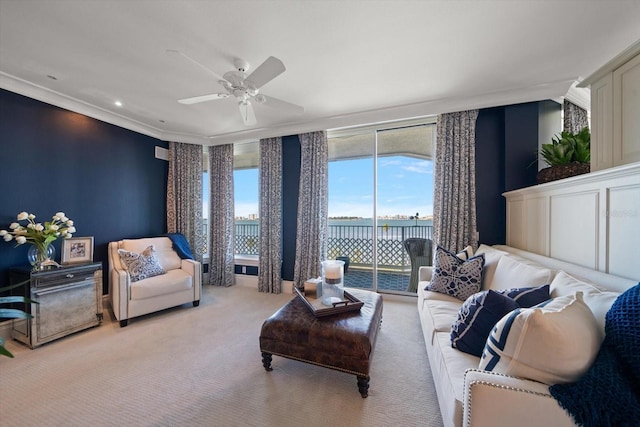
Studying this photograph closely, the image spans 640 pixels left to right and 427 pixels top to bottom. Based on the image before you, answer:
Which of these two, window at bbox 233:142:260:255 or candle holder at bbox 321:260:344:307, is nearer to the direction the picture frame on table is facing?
the candle holder

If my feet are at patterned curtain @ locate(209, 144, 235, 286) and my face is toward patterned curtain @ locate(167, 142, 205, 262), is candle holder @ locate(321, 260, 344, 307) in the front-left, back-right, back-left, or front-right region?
back-left

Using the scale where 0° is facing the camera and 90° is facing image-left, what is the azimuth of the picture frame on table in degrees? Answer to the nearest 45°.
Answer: approximately 315°

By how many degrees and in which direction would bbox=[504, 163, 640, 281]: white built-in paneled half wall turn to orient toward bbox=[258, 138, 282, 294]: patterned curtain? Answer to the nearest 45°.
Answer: approximately 45° to its right

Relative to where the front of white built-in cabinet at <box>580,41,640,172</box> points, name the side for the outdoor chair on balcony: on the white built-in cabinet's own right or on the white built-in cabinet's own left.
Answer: on the white built-in cabinet's own right

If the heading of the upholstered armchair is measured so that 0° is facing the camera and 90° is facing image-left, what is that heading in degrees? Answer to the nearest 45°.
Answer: approximately 315°

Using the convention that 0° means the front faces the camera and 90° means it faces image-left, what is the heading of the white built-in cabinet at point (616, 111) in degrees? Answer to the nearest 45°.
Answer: approximately 45°

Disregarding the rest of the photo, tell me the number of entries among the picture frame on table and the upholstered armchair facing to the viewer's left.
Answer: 0
